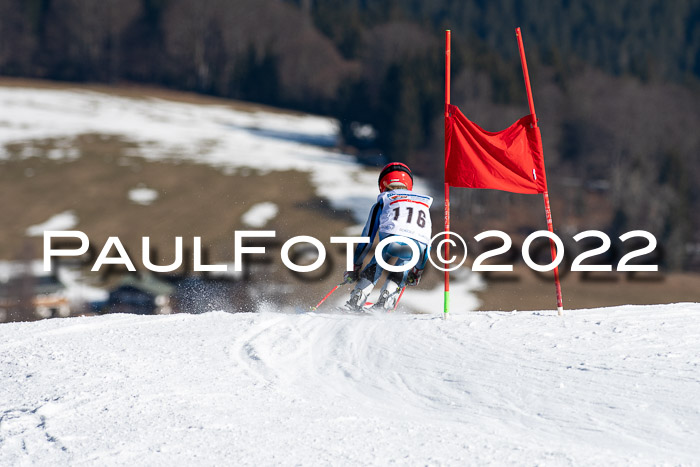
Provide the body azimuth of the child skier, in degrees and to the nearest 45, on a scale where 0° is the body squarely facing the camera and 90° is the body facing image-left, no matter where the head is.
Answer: approximately 180°
